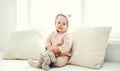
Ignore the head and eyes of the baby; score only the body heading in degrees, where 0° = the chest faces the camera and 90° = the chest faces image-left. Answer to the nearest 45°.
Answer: approximately 45°

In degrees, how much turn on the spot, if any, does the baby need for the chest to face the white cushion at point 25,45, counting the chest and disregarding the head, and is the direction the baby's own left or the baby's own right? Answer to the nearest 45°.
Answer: approximately 90° to the baby's own right
